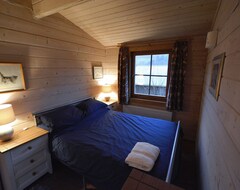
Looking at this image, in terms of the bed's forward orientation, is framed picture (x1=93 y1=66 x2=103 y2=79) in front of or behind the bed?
behind

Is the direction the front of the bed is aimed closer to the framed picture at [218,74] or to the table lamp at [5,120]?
the framed picture

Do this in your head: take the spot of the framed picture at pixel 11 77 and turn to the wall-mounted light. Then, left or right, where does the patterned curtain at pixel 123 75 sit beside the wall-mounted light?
left

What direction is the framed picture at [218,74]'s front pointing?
to the viewer's left

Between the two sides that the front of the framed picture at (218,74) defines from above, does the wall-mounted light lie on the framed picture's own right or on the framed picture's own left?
on the framed picture's own right

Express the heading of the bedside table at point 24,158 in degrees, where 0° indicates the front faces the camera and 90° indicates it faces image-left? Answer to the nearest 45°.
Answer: approximately 315°

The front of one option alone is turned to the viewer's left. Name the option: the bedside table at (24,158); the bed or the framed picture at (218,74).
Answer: the framed picture

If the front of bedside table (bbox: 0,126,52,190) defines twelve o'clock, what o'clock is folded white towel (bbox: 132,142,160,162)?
The folded white towel is roughly at 12 o'clock from the bedside table.
